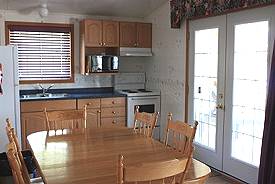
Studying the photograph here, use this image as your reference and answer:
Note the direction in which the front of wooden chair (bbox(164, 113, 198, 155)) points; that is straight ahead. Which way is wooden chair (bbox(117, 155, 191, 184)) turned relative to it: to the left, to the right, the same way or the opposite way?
to the right

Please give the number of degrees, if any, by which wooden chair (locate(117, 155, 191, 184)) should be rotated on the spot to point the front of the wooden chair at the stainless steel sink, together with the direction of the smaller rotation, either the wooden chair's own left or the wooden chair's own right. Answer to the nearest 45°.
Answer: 0° — it already faces it

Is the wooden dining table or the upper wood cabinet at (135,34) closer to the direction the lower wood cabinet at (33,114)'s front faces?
the wooden dining table

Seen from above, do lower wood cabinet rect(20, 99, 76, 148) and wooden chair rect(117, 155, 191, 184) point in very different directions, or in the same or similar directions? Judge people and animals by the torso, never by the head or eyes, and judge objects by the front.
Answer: very different directions

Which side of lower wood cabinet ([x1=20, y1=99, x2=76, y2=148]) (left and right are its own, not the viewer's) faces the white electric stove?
left

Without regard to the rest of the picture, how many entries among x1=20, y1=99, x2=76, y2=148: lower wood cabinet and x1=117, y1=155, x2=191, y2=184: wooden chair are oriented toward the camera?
1

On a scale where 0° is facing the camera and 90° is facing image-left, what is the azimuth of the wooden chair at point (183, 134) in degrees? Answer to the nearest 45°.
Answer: approximately 45°

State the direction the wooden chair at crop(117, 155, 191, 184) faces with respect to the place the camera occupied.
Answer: facing away from the viewer and to the left of the viewer

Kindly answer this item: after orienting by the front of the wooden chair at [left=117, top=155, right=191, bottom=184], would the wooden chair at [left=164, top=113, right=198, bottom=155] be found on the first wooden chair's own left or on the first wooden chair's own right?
on the first wooden chair's own right

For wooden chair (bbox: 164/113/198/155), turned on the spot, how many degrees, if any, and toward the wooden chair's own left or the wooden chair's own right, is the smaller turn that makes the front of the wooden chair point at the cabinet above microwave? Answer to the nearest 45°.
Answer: approximately 90° to the wooden chair's own right

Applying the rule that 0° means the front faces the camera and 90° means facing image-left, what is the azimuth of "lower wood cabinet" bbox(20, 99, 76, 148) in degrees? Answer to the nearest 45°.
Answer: approximately 0°
